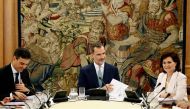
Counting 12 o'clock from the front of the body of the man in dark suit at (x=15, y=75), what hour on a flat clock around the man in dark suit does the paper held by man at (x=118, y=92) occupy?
The paper held by man is roughly at 11 o'clock from the man in dark suit.

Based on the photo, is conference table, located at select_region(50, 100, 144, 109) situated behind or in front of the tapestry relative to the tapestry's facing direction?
in front

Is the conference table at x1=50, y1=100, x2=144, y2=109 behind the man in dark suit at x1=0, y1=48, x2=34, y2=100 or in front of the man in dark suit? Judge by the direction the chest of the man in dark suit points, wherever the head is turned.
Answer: in front

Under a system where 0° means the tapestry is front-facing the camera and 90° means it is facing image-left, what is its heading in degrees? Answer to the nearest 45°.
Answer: approximately 0°

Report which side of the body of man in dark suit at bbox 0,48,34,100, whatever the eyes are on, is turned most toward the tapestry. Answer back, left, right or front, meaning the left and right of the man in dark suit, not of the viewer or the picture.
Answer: left

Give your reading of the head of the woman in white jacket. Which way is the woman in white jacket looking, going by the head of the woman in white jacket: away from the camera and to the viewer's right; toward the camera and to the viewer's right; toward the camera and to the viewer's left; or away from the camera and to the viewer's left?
toward the camera and to the viewer's left

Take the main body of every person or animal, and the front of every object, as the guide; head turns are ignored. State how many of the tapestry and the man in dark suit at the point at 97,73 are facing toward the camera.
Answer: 2

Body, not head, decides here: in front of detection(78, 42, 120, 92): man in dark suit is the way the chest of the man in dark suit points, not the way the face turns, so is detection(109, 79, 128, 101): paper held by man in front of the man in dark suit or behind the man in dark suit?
in front

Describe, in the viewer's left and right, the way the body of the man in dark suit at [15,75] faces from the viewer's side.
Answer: facing the viewer and to the right of the viewer

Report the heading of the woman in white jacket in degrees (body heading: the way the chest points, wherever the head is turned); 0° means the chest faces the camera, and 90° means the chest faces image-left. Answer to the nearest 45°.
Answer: approximately 45°
